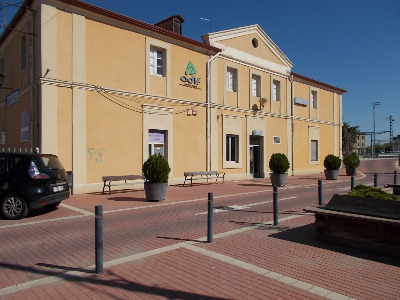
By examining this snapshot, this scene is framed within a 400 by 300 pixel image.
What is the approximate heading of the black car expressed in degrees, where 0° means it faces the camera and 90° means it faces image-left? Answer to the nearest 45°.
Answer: approximately 135°

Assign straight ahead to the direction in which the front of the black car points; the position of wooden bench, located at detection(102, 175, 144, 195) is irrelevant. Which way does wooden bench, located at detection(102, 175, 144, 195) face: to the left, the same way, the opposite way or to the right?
the opposite way

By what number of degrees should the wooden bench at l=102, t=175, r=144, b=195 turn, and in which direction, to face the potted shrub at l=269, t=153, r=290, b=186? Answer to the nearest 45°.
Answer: approximately 45° to its left

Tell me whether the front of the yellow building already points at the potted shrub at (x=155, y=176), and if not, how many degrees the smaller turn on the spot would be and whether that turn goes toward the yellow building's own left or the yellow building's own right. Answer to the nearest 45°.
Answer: approximately 45° to the yellow building's own right

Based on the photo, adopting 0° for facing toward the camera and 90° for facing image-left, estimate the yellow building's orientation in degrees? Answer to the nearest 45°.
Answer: approximately 315°

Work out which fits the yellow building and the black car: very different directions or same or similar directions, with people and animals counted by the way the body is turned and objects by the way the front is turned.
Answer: very different directions

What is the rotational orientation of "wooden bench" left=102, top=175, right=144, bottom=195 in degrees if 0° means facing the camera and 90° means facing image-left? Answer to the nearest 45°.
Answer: approximately 315°

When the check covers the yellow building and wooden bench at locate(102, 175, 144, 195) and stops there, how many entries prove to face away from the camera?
0
